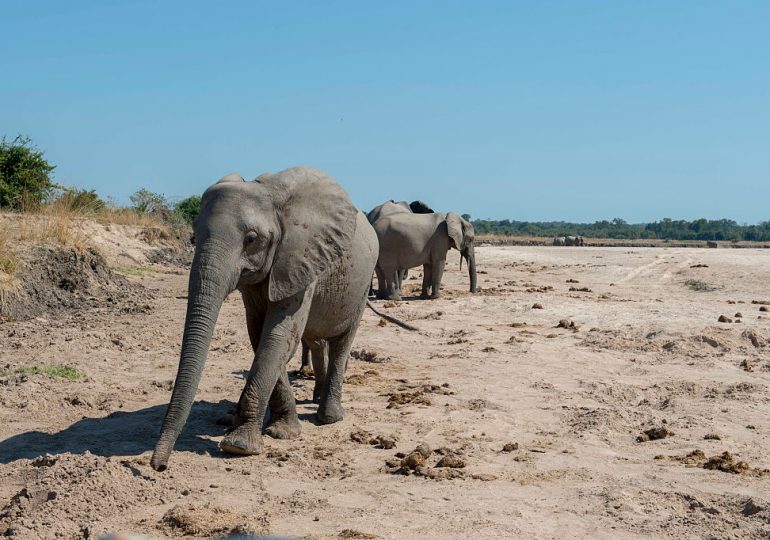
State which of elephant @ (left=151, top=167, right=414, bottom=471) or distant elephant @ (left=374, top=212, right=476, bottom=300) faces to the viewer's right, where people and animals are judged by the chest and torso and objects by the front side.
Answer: the distant elephant

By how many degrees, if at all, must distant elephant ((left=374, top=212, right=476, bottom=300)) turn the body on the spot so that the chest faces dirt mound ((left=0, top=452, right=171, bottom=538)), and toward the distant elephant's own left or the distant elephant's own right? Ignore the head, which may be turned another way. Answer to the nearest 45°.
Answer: approximately 90° to the distant elephant's own right

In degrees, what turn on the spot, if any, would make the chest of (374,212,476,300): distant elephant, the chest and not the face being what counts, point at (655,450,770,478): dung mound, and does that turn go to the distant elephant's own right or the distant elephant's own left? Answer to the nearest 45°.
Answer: approximately 90° to the distant elephant's own right

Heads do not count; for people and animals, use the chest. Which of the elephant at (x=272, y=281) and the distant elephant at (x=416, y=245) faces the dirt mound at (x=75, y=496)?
the elephant

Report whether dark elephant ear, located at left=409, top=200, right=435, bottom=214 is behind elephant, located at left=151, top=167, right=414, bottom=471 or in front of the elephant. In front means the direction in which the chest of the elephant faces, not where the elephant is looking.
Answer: behind

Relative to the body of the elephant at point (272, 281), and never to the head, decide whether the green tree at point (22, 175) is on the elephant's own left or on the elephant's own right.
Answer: on the elephant's own right

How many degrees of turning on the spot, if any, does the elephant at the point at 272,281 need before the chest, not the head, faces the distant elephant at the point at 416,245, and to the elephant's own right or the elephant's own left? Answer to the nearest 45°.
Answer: approximately 135° to the elephant's own right

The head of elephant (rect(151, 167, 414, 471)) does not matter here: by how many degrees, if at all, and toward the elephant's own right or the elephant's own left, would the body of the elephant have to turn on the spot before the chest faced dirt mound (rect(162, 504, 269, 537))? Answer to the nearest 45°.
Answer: approximately 45° to the elephant's own left

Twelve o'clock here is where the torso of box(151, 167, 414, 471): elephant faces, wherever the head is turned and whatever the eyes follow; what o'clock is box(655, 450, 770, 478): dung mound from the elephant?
The dung mound is roughly at 8 o'clock from the elephant.

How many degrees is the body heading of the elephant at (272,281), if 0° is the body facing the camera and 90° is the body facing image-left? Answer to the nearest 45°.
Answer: approximately 45°

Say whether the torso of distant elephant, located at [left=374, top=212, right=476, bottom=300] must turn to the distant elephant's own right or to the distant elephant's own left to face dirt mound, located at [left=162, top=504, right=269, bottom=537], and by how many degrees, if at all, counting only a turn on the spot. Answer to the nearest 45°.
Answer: approximately 90° to the distant elephant's own right

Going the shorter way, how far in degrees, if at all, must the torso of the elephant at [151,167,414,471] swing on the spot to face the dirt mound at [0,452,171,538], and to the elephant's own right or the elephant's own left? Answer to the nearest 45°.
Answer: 0° — it already faces it

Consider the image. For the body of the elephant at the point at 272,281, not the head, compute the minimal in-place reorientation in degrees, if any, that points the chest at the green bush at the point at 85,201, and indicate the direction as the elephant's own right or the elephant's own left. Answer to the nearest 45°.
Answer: approximately 135° to the elephant's own right

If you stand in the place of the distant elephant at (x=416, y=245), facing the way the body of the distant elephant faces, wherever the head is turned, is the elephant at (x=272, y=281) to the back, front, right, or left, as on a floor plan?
right

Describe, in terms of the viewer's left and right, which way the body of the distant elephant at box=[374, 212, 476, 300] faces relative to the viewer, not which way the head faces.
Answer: facing to the right of the viewer
